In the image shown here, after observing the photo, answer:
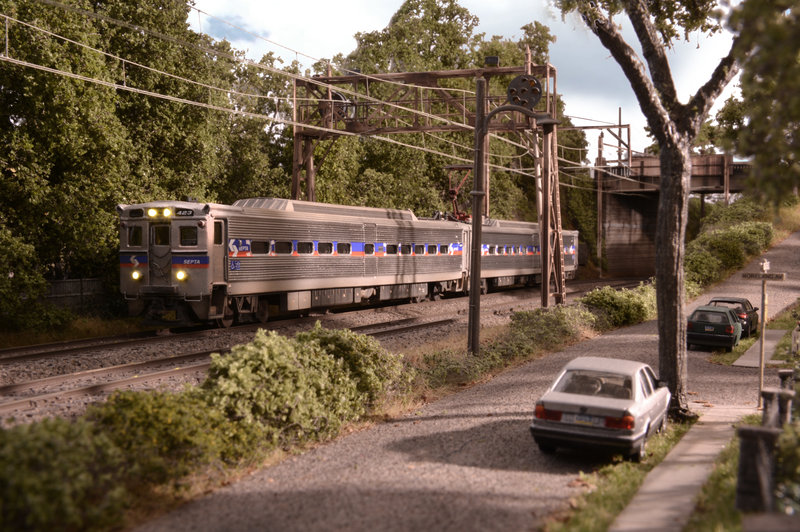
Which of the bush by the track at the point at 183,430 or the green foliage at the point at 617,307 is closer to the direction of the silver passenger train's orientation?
the bush by the track

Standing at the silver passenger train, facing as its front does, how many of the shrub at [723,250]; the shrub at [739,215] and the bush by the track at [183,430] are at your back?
2

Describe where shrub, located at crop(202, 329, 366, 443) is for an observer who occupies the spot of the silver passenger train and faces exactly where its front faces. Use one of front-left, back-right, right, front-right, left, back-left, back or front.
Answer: front-left

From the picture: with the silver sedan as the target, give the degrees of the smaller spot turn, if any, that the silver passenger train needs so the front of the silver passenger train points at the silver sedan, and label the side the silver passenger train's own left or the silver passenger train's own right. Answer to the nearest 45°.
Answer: approximately 90° to the silver passenger train's own left

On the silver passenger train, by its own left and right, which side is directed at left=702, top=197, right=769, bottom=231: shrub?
back

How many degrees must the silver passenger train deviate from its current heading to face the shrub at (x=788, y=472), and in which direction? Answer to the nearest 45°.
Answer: approximately 90° to its left

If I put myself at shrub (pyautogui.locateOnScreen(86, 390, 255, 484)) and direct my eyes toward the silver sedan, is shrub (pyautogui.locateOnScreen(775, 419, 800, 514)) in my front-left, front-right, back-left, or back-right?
front-right

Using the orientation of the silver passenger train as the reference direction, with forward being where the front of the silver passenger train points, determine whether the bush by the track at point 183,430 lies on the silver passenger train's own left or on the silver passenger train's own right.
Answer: on the silver passenger train's own left

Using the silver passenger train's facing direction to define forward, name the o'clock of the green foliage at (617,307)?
The green foliage is roughly at 7 o'clock from the silver passenger train.

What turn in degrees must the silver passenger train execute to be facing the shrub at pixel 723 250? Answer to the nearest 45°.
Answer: approximately 180°

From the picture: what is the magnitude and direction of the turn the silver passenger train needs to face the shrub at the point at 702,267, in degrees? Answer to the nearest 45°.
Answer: approximately 180°

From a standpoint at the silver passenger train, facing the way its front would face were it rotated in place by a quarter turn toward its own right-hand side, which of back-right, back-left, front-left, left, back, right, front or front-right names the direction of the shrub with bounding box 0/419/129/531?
back-left

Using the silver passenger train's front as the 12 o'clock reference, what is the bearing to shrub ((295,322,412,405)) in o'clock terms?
The shrub is roughly at 10 o'clock from the silver passenger train.

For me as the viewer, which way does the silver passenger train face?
facing the viewer and to the left of the viewer
